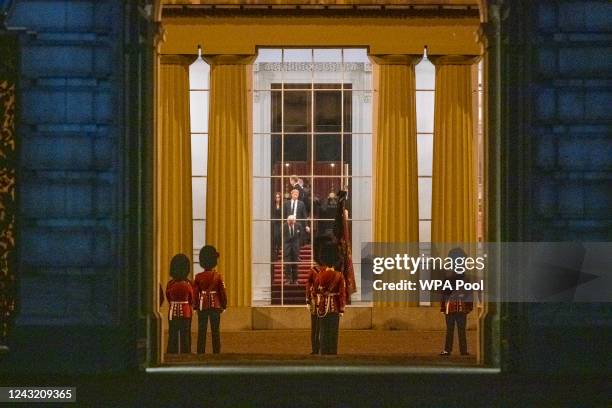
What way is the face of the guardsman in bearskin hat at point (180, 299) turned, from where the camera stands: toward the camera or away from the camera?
away from the camera

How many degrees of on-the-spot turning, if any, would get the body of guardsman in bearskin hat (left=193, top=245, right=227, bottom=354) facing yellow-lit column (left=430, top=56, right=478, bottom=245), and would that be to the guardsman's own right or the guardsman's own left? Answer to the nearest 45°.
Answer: approximately 45° to the guardsman's own right

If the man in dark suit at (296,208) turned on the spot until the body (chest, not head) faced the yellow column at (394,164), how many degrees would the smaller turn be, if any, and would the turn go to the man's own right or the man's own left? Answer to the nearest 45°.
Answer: approximately 90° to the man's own left

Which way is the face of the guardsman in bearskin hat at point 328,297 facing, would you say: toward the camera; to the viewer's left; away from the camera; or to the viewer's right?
away from the camera

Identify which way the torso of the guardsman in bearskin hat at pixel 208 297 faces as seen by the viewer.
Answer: away from the camera

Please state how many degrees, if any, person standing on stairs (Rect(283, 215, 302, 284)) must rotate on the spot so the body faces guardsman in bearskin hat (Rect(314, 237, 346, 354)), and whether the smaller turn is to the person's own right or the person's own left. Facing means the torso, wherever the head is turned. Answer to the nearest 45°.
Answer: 0° — they already face them
